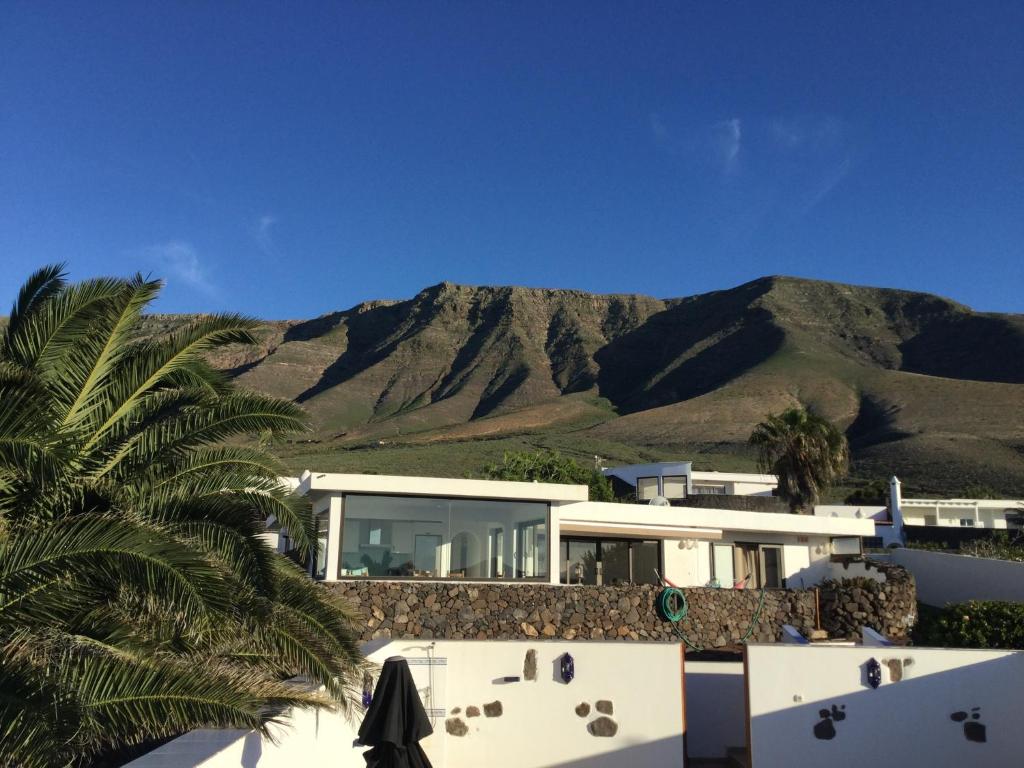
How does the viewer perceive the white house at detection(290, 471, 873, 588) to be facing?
facing the viewer

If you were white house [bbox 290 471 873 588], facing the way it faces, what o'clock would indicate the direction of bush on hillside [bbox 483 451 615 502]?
The bush on hillside is roughly at 6 o'clock from the white house.

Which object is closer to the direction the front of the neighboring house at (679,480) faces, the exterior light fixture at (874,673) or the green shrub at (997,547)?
the exterior light fixture

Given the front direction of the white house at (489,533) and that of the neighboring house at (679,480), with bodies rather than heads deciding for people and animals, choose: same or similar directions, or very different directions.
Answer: same or similar directions

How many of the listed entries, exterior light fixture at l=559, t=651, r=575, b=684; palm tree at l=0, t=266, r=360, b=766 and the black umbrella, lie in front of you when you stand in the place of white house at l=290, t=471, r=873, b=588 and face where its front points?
3

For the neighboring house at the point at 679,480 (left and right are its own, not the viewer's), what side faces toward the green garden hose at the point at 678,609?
front

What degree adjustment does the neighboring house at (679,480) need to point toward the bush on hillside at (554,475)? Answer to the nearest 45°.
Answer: approximately 90° to its right

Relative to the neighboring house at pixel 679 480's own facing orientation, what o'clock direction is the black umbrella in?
The black umbrella is roughly at 12 o'clock from the neighboring house.

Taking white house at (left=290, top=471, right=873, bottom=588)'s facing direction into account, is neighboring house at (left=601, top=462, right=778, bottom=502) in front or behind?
behind

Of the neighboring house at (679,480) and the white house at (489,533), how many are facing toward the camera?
2

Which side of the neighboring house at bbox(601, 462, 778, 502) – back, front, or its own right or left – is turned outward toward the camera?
front

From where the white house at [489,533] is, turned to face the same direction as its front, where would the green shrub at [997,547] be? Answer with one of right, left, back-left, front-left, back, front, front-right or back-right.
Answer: back-left

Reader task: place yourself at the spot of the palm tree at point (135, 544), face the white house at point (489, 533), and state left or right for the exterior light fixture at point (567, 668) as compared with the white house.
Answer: right

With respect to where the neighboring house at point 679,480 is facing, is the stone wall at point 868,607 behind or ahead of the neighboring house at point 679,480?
ahead
